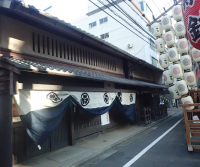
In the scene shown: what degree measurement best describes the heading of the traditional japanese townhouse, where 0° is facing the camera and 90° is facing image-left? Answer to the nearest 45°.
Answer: approximately 315°
